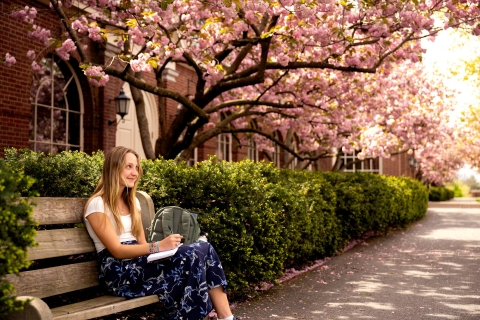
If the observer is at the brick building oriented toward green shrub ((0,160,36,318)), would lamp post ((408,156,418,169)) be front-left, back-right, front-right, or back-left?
back-left

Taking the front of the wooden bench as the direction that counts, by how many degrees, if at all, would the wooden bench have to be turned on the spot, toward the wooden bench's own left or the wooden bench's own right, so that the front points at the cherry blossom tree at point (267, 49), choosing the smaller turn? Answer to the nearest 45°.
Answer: approximately 90° to the wooden bench's own left

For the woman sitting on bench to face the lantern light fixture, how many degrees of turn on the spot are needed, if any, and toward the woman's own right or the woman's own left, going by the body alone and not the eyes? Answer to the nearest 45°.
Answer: approximately 135° to the woman's own left

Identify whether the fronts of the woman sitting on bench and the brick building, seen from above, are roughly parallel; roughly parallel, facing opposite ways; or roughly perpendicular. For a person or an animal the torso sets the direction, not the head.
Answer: roughly parallel

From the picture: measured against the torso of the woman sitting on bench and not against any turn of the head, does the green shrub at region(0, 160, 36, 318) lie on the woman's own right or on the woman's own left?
on the woman's own right

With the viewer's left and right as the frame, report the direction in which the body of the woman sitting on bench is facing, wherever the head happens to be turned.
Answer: facing the viewer and to the right of the viewer

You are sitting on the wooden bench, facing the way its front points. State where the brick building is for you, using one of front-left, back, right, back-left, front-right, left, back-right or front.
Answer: back-left

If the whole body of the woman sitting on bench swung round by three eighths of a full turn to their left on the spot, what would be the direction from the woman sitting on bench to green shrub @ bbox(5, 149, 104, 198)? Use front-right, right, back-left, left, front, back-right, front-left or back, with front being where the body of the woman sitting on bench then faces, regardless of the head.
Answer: front-left

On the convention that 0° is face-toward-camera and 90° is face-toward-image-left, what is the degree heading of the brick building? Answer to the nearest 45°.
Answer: approximately 315°

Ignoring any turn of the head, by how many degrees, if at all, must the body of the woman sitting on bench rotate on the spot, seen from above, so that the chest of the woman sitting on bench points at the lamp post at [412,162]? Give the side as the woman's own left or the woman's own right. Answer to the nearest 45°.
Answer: approximately 90° to the woman's own left

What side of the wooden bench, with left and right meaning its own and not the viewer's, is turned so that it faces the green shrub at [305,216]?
left

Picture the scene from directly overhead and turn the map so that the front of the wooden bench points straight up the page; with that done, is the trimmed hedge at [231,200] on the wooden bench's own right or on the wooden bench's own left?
on the wooden bench's own left

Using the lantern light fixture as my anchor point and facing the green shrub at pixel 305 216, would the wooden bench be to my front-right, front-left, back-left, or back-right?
front-right

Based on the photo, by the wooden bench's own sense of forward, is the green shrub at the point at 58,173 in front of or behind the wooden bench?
behind

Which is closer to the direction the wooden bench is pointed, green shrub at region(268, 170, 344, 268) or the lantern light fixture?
the green shrub

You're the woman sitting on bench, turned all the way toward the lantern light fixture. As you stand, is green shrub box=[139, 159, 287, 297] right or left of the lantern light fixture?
right

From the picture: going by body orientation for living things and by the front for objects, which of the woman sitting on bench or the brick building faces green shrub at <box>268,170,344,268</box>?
the brick building
